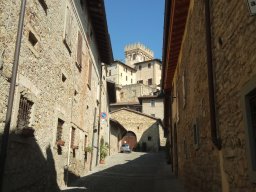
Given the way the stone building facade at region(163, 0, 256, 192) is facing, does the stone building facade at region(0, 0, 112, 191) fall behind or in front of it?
in front

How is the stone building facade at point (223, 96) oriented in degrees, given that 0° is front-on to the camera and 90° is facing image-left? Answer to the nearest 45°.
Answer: approximately 90°
